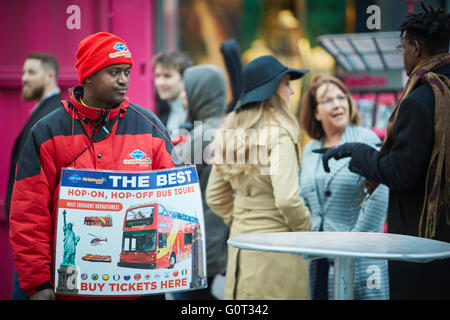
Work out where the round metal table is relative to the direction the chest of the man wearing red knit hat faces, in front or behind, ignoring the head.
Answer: in front

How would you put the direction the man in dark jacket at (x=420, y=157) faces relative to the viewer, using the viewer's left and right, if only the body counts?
facing away from the viewer and to the left of the viewer

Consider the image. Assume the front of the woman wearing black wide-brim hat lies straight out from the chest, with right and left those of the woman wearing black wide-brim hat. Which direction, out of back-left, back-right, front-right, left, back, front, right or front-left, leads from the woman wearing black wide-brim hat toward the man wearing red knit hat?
back

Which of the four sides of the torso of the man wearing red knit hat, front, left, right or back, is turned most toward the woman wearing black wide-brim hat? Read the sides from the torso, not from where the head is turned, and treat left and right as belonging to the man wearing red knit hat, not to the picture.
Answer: left

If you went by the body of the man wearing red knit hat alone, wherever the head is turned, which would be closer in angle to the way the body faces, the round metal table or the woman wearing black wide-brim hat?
the round metal table

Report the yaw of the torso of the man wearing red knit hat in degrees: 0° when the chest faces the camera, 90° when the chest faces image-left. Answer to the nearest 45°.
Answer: approximately 315°

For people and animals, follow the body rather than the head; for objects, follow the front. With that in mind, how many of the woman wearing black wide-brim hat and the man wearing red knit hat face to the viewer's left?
0

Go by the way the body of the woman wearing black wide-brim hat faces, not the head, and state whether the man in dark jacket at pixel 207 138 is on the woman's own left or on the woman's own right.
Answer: on the woman's own left

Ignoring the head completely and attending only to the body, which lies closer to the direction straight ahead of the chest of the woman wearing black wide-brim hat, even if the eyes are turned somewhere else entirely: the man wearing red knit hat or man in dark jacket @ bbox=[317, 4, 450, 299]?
the man in dark jacket

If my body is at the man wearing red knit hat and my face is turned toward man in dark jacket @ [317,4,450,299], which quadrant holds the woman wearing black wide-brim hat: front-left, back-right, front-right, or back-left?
front-left

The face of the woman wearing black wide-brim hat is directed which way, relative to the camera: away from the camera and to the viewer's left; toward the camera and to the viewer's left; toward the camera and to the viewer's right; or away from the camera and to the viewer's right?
away from the camera and to the viewer's right

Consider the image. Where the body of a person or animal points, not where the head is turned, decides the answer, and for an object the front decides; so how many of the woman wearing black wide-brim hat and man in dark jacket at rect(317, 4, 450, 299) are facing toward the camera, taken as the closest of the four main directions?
0

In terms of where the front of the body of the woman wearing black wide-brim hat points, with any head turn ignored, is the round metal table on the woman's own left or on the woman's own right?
on the woman's own right

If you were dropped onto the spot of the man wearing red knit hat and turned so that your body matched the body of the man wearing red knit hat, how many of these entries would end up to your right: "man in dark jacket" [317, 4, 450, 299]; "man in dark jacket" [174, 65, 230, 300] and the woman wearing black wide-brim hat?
0

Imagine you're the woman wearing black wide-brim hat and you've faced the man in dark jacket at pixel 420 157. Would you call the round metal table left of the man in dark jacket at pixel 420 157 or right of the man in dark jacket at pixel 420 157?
right

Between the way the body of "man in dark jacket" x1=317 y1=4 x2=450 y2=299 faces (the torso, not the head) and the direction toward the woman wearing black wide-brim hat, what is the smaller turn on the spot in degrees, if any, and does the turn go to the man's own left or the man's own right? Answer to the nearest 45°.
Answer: approximately 45° to the man's own left
